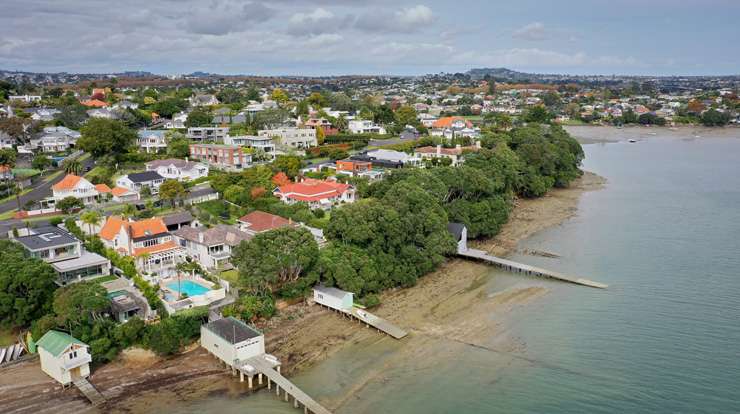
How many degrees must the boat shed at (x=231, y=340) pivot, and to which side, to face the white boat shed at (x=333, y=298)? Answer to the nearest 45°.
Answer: approximately 90° to its left

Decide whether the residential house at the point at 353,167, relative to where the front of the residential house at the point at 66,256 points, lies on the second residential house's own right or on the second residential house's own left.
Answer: on the second residential house's own left

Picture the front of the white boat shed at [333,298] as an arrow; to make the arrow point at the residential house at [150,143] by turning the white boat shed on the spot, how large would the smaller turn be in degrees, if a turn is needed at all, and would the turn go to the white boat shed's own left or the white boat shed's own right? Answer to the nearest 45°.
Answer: approximately 180°

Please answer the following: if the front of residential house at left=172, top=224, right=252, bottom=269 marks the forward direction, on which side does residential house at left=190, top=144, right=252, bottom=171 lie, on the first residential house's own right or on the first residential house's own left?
on the first residential house's own left

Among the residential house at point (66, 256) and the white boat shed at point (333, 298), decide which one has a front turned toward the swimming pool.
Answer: the residential house

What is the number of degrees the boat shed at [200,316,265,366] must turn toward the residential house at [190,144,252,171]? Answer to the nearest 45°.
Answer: approximately 135° to its left

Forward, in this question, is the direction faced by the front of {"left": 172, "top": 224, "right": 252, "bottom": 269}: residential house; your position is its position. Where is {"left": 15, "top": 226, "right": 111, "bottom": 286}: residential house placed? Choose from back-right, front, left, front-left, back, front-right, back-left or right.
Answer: back-right

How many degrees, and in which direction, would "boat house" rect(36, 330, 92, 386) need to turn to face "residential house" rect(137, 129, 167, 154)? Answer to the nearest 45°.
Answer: approximately 135° to its left

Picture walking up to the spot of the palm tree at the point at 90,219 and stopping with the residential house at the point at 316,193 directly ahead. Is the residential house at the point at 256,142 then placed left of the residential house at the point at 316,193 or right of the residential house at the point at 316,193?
left

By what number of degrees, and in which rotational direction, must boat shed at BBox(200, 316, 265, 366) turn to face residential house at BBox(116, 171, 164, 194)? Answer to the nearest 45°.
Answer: approximately 135° to its left

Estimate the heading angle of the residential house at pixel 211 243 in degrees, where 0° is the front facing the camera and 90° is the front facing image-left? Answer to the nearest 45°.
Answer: approximately 315°
